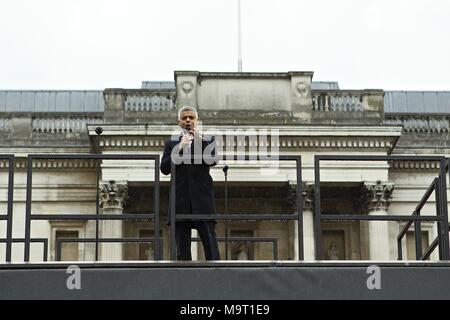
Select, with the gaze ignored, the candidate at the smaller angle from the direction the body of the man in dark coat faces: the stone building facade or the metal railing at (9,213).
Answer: the metal railing

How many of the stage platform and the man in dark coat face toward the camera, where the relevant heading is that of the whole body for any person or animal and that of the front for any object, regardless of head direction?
2

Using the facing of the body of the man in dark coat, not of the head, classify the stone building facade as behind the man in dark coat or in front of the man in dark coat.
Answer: behind

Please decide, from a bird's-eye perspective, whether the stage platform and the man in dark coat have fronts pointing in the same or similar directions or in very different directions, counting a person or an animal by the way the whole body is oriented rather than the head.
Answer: same or similar directions

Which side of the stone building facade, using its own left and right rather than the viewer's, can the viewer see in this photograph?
front

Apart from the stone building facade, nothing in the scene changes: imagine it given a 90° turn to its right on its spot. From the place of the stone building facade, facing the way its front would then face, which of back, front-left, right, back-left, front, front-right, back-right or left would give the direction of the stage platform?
left

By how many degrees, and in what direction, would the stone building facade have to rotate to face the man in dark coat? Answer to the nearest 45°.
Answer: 0° — it already faces them

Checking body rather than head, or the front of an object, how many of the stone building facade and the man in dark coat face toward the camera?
2

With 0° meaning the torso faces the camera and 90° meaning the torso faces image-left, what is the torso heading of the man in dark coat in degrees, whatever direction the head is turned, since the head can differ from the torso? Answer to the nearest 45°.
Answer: approximately 0°
